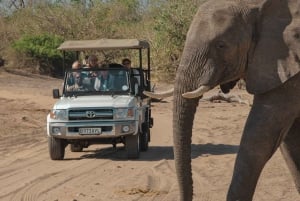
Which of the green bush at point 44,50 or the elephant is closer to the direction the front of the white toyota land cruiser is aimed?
the elephant

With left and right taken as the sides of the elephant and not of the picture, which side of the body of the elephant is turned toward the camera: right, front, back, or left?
left

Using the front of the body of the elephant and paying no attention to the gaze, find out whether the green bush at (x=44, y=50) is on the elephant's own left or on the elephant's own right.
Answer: on the elephant's own right

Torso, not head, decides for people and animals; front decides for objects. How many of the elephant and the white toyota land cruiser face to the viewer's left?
1

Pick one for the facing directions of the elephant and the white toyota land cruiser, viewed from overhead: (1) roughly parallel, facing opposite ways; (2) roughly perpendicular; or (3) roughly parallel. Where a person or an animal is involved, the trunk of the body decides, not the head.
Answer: roughly perpendicular

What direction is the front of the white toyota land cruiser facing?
toward the camera

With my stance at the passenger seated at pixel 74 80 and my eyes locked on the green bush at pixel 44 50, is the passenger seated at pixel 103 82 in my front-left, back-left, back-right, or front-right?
back-right

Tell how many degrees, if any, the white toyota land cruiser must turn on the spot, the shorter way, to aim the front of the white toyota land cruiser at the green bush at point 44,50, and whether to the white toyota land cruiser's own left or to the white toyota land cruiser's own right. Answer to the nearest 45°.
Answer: approximately 180°

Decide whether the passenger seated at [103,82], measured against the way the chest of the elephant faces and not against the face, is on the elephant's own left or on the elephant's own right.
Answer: on the elephant's own right

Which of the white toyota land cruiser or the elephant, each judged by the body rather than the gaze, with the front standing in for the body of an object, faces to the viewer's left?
the elephant

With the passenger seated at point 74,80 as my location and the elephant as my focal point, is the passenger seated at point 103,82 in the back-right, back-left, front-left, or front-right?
front-left
